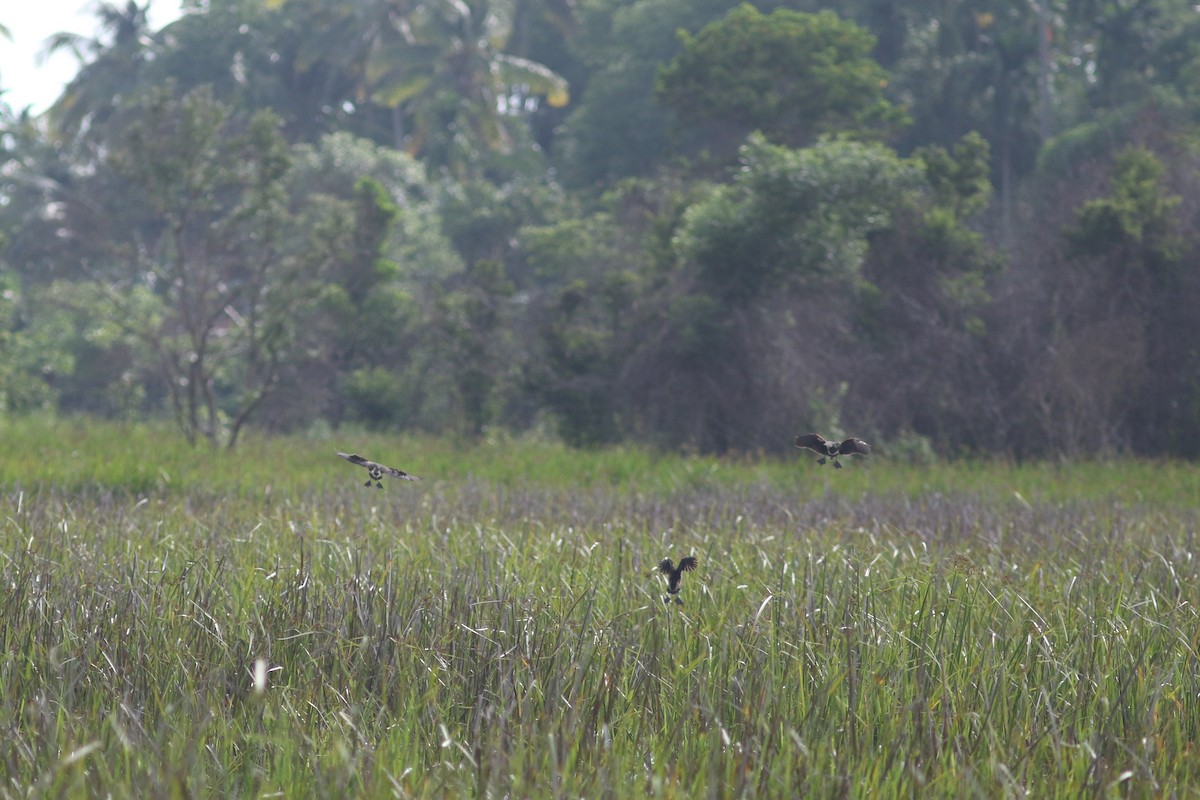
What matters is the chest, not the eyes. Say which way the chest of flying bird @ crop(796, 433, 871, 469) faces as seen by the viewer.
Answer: toward the camera

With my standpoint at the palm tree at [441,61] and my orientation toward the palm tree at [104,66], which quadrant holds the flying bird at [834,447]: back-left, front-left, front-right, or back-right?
back-left

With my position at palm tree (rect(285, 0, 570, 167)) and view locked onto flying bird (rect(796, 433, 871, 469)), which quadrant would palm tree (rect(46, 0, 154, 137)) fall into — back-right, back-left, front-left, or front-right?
back-right

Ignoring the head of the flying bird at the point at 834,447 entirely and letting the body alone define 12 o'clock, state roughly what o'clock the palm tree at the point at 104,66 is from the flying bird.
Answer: The palm tree is roughly at 5 o'clock from the flying bird.
